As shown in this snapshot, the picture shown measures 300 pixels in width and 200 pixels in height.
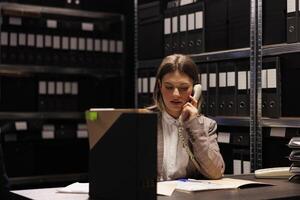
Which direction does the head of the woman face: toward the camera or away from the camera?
toward the camera

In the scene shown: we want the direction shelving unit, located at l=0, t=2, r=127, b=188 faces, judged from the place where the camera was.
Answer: facing the viewer and to the right of the viewer

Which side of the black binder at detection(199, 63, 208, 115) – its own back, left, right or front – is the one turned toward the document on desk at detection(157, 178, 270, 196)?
front

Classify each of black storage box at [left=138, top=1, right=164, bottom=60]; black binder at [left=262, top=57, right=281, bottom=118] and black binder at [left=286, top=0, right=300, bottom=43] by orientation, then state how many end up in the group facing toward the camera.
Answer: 3

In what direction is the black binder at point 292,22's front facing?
toward the camera

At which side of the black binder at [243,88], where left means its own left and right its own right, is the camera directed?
front

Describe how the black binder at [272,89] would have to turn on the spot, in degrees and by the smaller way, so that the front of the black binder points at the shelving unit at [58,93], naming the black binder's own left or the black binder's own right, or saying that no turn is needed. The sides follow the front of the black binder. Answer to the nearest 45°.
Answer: approximately 135° to the black binder's own right

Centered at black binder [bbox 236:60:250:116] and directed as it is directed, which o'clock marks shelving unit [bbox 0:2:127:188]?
The shelving unit is roughly at 4 o'clock from the black binder.

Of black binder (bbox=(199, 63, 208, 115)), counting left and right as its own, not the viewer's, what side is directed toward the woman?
front

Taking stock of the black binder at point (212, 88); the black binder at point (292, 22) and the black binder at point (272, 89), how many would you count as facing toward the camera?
3

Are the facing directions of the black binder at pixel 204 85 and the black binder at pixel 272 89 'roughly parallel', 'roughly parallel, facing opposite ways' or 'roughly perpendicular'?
roughly parallel

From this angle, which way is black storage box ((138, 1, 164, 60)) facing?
toward the camera

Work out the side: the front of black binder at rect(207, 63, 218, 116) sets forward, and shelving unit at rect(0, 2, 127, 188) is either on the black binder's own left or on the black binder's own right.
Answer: on the black binder's own right
